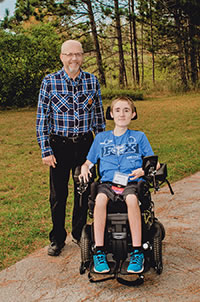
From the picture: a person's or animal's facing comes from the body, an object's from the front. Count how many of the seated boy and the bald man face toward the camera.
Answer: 2

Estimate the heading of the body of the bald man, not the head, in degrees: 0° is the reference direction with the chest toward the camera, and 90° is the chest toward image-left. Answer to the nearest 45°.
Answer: approximately 0°

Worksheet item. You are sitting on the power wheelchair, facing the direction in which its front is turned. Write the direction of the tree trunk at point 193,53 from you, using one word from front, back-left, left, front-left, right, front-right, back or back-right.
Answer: back

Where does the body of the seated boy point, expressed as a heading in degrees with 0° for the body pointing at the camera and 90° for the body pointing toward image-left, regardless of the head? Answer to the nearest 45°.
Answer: approximately 0°

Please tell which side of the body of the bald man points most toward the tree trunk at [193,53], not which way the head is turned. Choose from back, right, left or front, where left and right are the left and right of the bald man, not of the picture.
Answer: back
